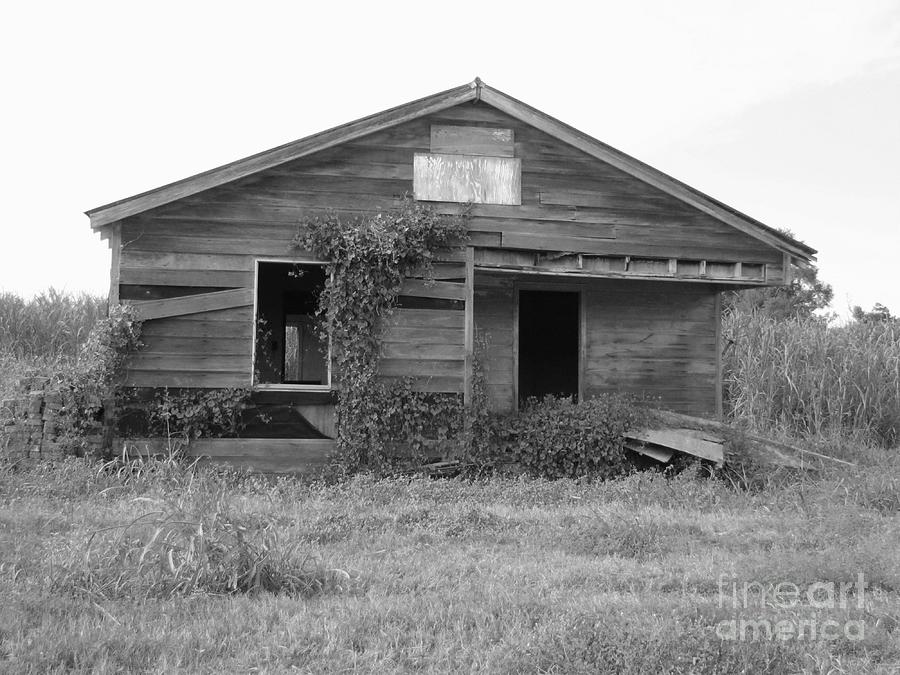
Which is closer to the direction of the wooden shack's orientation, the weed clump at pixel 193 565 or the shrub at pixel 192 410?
the weed clump

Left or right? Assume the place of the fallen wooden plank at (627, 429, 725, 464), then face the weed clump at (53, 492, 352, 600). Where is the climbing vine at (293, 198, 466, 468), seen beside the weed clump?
right

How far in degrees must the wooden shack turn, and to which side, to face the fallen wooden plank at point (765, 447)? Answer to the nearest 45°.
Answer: approximately 90° to its left

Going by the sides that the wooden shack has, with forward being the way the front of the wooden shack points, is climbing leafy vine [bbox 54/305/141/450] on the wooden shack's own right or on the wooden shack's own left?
on the wooden shack's own right

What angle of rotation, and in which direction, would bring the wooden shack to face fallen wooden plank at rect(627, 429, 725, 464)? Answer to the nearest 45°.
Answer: approximately 90° to its left

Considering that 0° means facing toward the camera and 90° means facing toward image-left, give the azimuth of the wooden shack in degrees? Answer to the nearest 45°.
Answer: approximately 0°

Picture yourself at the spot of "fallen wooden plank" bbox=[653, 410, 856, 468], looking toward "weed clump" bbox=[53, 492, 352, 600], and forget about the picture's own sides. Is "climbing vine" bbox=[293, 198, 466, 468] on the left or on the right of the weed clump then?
right

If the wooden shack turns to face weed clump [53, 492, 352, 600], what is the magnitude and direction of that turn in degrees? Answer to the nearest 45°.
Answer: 0° — it already faces it

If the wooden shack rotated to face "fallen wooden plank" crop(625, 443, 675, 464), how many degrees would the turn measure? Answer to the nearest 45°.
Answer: approximately 90° to its left

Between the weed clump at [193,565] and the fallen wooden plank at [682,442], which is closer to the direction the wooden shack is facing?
the weed clump
